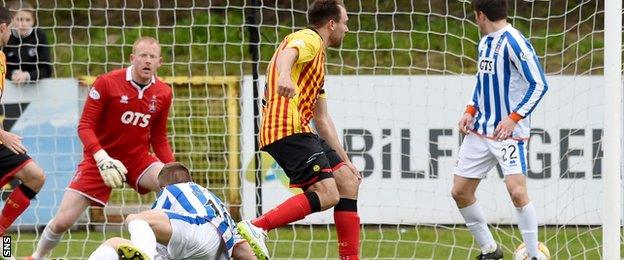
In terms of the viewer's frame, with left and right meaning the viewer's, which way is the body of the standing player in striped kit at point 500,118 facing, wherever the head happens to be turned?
facing the viewer and to the left of the viewer

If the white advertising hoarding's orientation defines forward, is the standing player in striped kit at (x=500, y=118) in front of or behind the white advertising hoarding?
in front

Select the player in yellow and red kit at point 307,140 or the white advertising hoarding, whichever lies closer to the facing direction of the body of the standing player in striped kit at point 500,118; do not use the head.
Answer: the player in yellow and red kit

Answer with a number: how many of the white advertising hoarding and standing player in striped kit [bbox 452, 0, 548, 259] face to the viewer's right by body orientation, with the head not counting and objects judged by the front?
0

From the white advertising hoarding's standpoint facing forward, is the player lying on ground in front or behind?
in front

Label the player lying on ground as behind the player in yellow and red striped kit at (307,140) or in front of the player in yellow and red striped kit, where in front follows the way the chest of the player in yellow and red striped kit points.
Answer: behind

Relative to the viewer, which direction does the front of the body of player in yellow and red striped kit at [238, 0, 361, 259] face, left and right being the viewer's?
facing to the right of the viewer

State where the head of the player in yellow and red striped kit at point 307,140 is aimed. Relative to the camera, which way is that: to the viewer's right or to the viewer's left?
to the viewer's right

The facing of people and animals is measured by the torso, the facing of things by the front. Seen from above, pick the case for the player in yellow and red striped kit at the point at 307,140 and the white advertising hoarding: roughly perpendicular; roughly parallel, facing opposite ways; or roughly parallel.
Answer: roughly perpendicular

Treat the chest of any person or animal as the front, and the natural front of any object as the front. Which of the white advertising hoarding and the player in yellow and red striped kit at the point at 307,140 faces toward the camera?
the white advertising hoarding

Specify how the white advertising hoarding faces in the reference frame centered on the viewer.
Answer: facing the viewer

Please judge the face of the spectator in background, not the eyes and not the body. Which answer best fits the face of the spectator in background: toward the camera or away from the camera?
toward the camera
